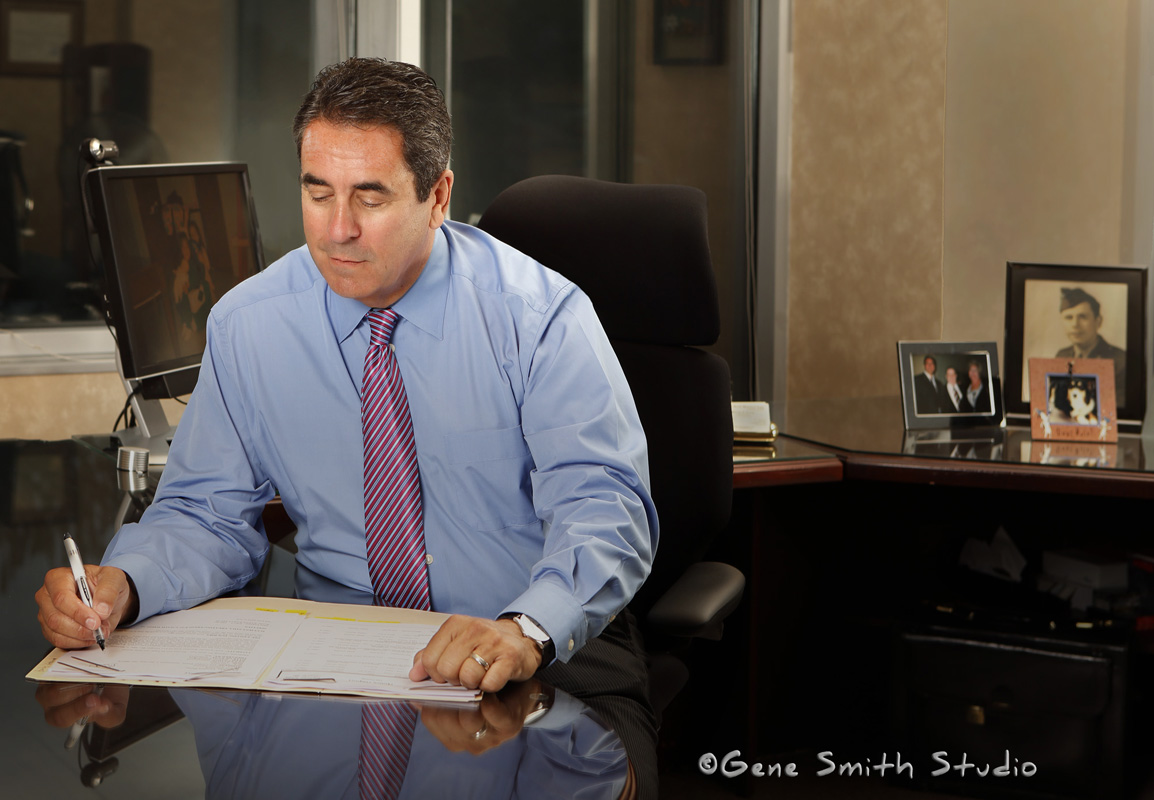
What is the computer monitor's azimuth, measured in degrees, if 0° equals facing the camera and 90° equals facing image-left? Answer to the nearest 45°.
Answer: approximately 315°

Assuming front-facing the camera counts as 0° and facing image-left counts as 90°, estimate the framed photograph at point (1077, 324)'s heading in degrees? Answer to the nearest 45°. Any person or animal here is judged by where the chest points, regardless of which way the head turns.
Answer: approximately 0°

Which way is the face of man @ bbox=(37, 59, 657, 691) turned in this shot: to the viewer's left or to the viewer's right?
to the viewer's left

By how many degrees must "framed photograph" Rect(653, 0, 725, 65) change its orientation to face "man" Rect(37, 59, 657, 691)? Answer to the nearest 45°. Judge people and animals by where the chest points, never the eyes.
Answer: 0° — it already faces them
